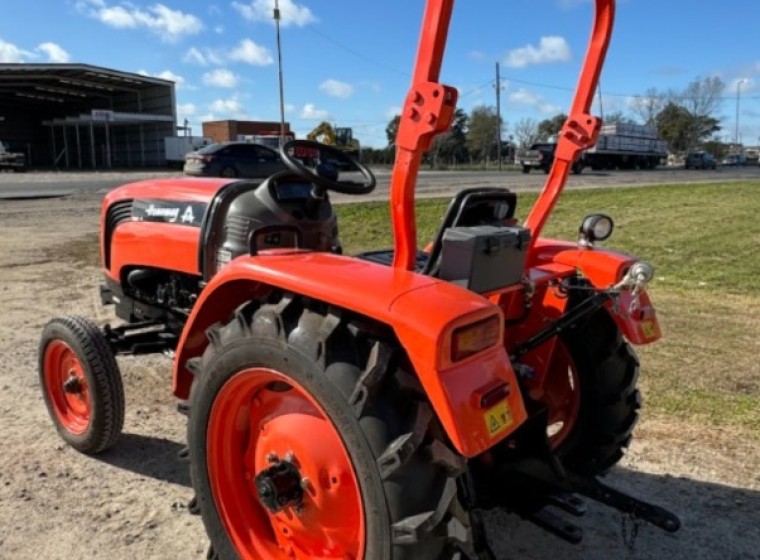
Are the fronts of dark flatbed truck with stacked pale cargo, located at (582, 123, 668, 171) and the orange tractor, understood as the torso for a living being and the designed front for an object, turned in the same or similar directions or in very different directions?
same or similar directions

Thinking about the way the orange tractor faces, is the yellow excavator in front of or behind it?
in front

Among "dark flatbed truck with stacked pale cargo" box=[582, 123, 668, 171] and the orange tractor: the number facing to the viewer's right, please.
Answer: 0

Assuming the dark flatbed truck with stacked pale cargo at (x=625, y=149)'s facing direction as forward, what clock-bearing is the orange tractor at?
The orange tractor is roughly at 9 o'clock from the dark flatbed truck with stacked pale cargo.

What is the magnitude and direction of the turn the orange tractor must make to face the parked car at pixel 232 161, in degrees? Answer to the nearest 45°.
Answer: approximately 45° to its right

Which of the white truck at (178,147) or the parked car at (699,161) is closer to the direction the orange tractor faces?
the white truck

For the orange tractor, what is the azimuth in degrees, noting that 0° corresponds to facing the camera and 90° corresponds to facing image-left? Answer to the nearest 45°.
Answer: approximately 135°

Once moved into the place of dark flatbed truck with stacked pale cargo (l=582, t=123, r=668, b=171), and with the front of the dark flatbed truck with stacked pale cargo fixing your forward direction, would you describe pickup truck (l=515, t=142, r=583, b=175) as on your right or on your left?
on your left

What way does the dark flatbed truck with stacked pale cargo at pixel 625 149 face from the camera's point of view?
to the viewer's left
